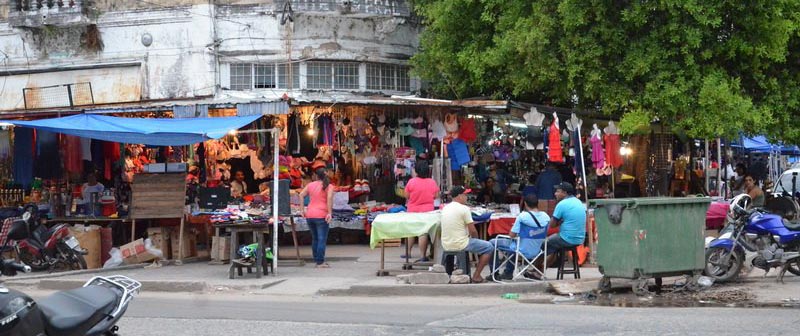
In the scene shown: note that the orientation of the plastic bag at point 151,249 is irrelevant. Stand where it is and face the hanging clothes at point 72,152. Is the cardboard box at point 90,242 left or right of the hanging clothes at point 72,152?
left

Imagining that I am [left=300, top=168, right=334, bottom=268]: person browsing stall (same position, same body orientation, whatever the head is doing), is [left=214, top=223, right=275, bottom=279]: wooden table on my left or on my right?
on my left

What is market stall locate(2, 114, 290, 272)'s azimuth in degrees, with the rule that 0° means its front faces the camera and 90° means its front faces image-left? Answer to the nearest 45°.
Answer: approximately 0°

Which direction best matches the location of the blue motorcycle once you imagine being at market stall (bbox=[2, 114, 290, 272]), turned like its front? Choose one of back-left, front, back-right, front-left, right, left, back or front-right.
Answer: front-left

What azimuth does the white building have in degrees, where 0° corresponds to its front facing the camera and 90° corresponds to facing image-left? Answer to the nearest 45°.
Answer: approximately 0°

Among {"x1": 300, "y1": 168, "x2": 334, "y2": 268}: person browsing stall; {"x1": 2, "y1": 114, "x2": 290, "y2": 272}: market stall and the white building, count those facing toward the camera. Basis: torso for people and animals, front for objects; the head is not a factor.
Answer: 2

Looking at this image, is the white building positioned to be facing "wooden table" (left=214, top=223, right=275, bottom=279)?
yes

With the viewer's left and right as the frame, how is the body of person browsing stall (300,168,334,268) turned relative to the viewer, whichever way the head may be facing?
facing away from the viewer and to the left of the viewer
